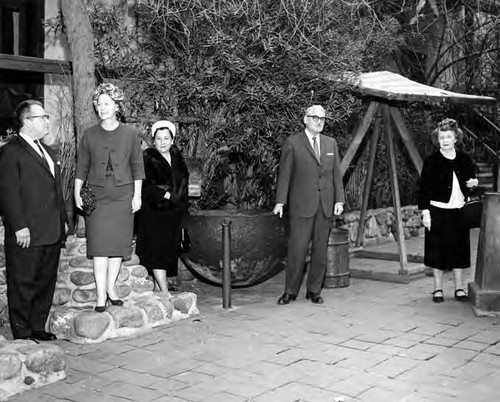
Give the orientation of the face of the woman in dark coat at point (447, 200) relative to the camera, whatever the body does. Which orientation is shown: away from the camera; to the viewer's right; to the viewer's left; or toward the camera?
toward the camera

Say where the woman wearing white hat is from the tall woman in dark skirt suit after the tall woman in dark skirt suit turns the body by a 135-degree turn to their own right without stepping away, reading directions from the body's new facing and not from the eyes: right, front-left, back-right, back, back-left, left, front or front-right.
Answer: right

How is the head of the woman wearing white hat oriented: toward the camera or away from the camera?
toward the camera

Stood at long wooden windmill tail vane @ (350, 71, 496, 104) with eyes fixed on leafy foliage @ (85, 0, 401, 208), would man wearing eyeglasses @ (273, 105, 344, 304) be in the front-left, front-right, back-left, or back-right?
front-left

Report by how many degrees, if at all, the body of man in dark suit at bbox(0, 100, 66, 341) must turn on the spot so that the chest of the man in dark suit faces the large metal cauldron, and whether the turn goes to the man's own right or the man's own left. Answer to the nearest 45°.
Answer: approximately 90° to the man's own left

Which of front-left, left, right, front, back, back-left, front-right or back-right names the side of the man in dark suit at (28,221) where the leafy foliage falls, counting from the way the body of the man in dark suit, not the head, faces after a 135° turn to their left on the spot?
front-right

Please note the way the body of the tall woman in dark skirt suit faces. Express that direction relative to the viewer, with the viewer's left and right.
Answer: facing the viewer

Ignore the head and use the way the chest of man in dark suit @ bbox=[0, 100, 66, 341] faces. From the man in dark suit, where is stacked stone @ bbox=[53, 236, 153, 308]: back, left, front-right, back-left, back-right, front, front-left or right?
left

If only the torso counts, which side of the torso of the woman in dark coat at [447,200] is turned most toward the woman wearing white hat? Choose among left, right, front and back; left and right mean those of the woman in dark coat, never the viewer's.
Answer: right

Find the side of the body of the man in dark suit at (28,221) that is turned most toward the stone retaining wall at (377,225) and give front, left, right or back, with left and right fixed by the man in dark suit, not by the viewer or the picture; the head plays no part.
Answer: left

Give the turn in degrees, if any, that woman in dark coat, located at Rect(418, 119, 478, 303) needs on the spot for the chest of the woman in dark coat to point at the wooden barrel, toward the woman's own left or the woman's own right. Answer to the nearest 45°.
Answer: approximately 135° to the woman's own right

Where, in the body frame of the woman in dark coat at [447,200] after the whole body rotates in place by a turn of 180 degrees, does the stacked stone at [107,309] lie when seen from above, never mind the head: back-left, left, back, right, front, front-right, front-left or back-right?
back-left

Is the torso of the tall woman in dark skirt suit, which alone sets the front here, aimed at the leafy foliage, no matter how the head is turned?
no

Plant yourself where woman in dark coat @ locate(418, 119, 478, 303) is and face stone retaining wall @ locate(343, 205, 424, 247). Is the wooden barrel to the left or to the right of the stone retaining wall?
left

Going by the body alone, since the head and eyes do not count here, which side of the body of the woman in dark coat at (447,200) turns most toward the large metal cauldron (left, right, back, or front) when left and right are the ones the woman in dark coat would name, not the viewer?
right

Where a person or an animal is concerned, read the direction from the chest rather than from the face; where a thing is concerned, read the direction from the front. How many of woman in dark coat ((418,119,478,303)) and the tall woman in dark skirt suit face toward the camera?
2
